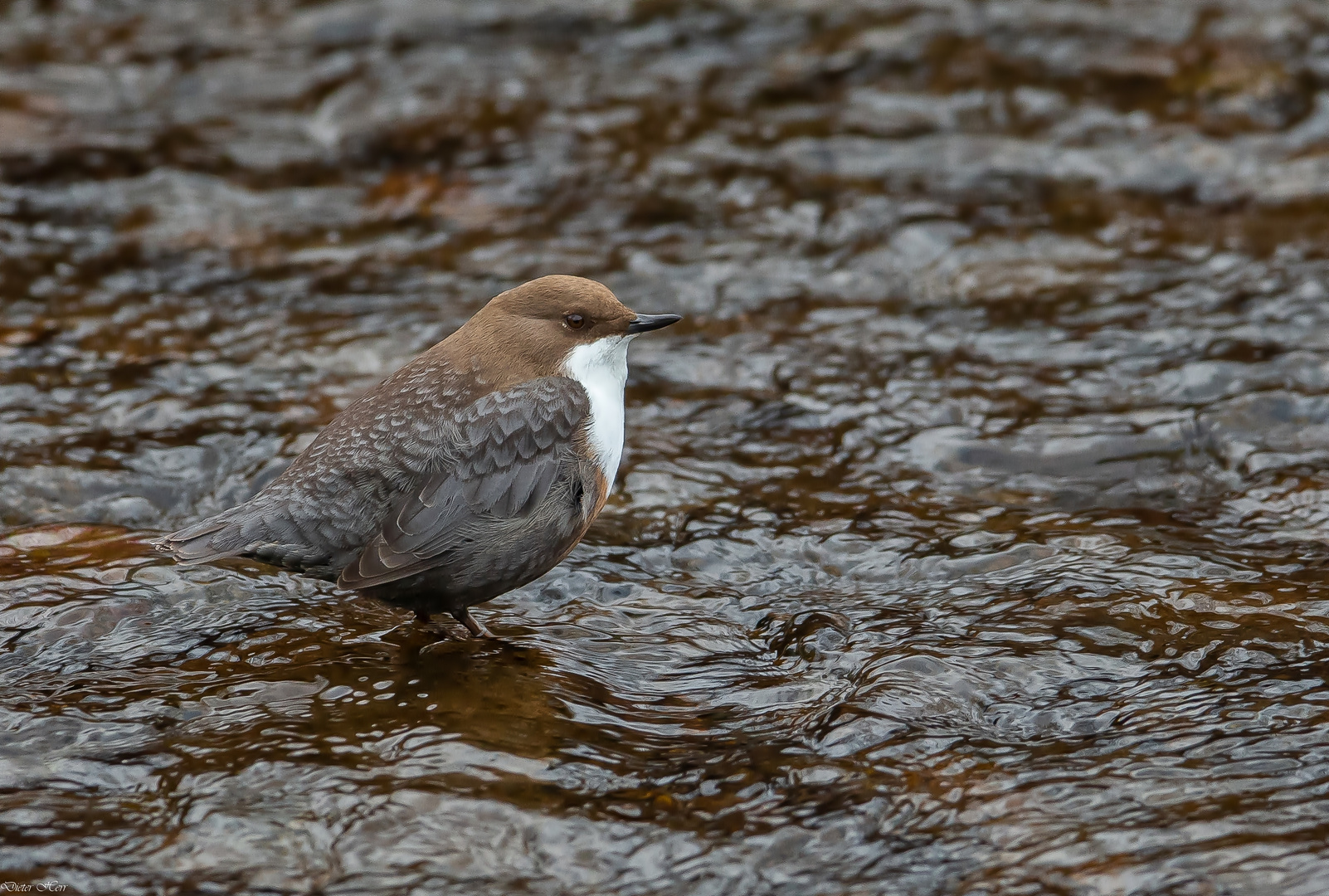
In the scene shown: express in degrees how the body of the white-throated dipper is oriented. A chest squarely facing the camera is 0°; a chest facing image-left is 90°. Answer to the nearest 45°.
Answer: approximately 270°
